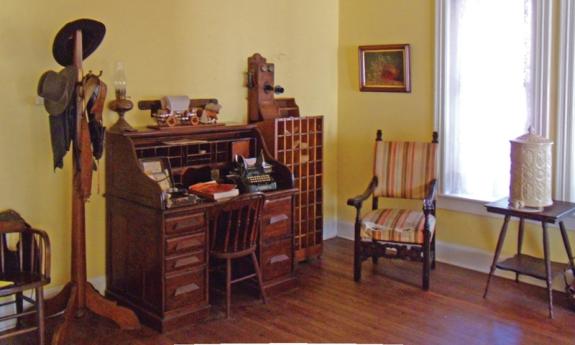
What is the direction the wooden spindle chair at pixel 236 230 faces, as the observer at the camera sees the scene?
facing away from the viewer and to the left of the viewer

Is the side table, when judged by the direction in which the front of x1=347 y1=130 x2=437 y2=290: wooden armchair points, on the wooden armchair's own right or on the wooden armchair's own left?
on the wooden armchair's own left

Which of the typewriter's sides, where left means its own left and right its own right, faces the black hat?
right

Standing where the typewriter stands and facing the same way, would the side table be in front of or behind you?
in front

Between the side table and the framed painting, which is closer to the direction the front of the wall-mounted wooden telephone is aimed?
the side table

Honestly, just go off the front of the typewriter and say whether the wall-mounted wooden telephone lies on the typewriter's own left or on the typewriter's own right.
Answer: on the typewriter's own left

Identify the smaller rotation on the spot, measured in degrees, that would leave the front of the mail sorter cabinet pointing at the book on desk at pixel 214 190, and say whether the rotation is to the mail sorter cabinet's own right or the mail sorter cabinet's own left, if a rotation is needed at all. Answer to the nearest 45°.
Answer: approximately 90° to the mail sorter cabinet's own right

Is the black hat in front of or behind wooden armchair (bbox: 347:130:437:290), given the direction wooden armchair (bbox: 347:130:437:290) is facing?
in front

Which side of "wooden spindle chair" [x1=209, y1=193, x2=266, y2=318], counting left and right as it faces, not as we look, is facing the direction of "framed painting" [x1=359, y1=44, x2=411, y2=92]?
right

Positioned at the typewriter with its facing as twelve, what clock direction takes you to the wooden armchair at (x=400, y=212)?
The wooden armchair is roughly at 10 o'clock from the typewriter.

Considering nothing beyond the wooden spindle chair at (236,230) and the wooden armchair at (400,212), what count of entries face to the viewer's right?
0
